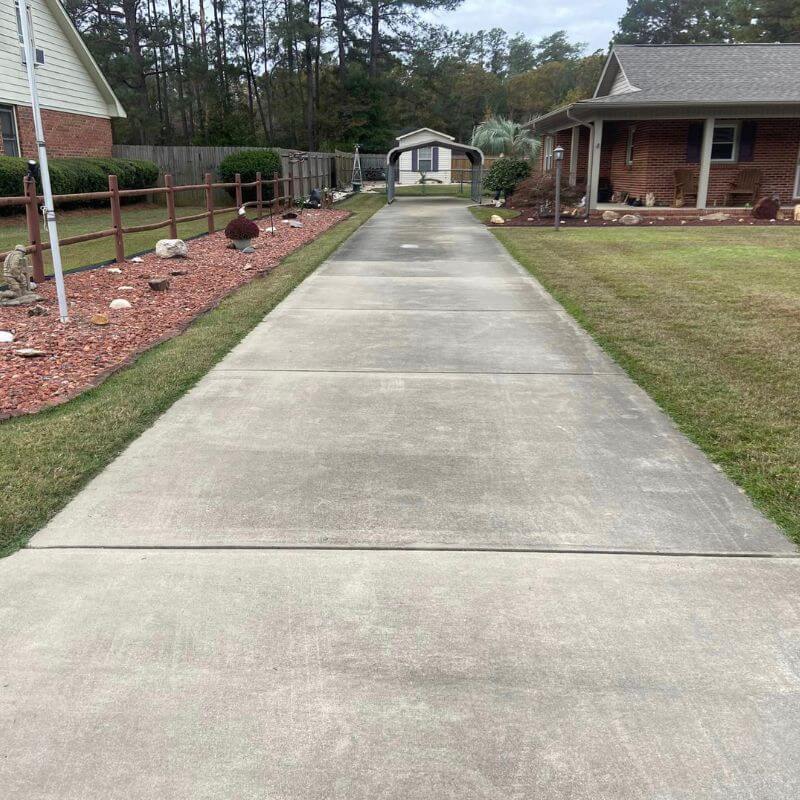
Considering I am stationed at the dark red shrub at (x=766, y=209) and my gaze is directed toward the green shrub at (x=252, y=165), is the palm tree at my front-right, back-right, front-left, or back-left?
front-right

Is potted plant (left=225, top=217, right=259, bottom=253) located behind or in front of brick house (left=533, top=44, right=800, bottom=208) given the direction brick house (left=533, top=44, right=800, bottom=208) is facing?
in front

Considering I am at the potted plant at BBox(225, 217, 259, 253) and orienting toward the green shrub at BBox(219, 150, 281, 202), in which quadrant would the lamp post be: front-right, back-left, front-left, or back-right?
front-right

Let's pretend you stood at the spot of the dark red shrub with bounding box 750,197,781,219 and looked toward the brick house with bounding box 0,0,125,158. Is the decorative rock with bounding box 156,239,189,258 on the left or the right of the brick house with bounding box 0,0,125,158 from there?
left

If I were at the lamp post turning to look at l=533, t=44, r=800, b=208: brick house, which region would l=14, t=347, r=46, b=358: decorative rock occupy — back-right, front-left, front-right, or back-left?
back-right

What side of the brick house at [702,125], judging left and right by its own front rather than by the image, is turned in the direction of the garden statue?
front

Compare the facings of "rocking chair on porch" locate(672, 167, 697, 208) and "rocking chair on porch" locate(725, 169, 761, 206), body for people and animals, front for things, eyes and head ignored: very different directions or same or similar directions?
same or similar directions

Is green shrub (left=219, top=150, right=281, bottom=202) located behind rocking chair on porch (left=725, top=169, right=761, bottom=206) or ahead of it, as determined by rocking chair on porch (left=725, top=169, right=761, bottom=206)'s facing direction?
ahead

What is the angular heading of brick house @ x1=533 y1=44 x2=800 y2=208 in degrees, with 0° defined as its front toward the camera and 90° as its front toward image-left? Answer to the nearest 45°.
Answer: approximately 0°

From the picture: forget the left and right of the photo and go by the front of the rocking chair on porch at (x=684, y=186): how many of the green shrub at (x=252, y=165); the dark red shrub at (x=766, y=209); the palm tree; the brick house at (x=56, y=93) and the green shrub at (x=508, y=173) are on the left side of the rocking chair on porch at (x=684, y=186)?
1

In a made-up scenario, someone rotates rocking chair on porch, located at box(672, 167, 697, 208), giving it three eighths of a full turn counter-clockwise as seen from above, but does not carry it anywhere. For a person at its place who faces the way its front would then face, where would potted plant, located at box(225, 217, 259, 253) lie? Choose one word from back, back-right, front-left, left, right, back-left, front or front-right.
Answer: back-right

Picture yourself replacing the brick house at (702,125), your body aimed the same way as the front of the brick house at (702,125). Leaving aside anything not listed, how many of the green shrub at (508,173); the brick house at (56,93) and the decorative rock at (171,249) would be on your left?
0

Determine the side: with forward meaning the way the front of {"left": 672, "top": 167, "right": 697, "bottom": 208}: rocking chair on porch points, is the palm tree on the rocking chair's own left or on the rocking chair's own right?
on the rocking chair's own right

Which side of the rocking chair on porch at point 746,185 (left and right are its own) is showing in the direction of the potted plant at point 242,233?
front

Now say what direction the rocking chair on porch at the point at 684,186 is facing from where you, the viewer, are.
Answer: facing the viewer and to the left of the viewer

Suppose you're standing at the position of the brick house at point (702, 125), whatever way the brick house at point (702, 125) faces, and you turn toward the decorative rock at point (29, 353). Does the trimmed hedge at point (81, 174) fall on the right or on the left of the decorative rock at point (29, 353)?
right

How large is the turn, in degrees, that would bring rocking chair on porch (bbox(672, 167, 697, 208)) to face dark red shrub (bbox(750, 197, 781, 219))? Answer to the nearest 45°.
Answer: approximately 90° to its left

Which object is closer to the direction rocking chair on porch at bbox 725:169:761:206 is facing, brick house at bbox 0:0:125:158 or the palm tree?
the brick house

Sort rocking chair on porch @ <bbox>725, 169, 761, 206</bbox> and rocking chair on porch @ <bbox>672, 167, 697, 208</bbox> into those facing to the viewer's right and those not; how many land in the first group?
0
